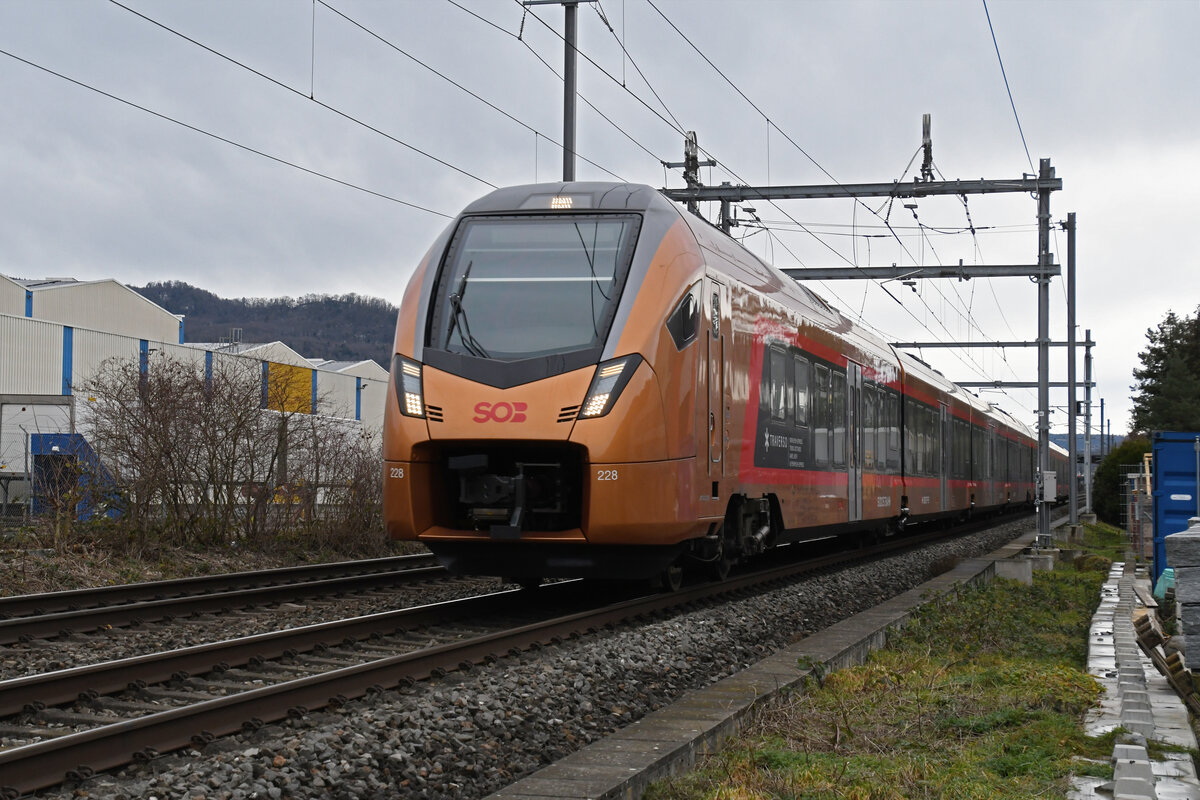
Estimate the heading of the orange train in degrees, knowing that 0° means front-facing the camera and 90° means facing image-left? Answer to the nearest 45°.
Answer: approximately 45°

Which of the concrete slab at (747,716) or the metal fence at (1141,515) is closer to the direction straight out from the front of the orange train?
the concrete slab

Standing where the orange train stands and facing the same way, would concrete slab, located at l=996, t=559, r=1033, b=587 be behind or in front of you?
behind

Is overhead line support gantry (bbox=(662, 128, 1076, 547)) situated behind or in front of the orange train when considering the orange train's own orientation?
behind

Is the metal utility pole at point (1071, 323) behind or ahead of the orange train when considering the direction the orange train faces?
behind

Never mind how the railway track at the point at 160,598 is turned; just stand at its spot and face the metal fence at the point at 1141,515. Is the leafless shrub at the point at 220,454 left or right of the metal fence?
left

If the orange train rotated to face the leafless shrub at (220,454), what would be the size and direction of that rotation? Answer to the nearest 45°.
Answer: approximately 90° to its right
